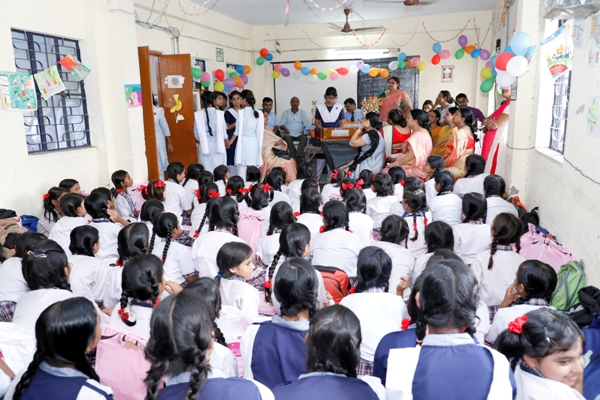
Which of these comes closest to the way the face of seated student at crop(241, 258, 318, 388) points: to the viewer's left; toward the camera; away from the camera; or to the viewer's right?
away from the camera

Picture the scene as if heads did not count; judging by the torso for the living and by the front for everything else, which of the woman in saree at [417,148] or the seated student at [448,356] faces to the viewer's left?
the woman in saree

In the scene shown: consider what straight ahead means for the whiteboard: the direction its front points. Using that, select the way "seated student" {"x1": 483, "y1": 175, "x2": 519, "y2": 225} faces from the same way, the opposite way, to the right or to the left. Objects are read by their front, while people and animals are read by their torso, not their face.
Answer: the opposite way

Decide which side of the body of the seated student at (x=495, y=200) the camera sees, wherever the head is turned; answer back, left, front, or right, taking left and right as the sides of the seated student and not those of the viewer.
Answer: back

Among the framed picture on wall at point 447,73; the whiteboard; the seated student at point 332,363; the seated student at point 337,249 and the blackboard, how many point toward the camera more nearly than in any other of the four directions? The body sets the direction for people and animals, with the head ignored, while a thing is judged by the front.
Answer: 3

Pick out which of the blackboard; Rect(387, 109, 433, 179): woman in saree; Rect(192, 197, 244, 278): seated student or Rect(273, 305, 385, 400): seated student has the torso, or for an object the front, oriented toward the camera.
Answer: the blackboard

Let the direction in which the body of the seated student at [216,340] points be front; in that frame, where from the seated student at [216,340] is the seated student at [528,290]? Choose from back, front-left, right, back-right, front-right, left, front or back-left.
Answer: front-right

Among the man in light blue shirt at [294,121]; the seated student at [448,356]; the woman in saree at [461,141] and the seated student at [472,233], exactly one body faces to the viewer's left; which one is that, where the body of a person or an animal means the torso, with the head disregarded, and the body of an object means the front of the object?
the woman in saree

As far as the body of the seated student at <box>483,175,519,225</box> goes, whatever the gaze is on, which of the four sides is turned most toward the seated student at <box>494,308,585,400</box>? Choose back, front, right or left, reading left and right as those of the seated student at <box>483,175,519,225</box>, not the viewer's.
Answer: back

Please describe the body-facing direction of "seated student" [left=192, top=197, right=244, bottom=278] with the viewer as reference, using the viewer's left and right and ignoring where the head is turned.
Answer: facing away from the viewer

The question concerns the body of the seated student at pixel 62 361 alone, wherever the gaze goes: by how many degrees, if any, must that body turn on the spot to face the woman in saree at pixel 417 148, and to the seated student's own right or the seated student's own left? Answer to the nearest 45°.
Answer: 0° — they already face them

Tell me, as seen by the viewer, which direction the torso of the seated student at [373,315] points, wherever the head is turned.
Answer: away from the camera
